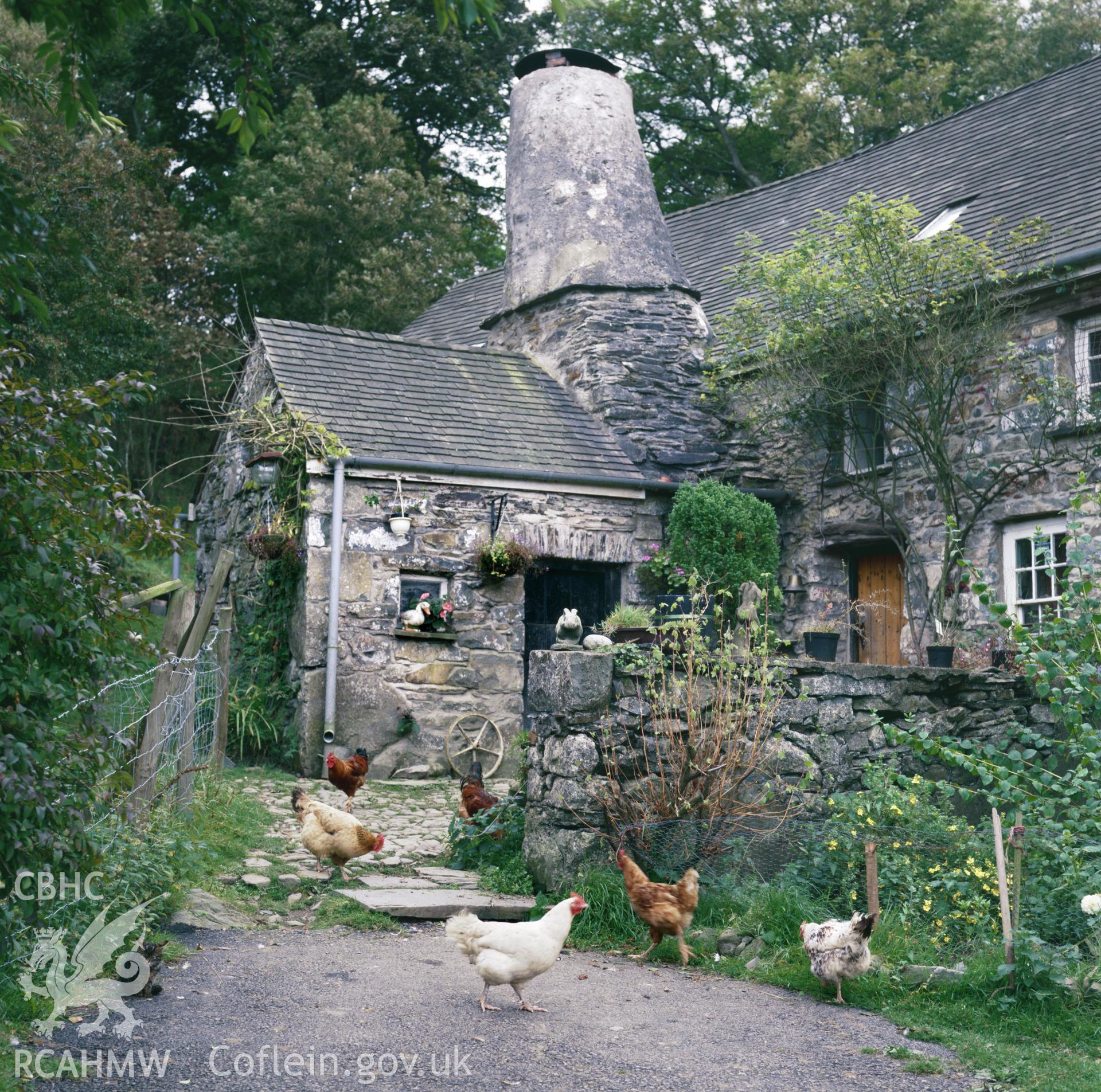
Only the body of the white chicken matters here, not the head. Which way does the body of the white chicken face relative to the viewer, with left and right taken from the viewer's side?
facing to the right of the viewer

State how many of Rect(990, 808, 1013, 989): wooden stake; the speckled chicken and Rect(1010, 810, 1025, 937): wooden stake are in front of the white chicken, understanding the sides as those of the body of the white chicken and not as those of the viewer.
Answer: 3

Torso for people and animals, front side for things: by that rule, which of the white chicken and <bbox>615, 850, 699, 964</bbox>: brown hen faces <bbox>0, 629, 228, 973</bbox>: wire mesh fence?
the brown hen

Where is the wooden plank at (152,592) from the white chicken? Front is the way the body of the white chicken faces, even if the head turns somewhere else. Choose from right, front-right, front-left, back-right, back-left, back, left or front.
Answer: back-left

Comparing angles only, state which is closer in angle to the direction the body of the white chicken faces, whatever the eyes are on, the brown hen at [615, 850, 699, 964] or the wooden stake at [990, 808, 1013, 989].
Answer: the wooden stake

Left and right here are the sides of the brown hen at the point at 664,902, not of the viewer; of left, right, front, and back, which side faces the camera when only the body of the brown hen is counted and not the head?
left

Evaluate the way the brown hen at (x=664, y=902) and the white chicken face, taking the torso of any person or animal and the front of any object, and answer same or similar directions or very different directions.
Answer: very different directions
